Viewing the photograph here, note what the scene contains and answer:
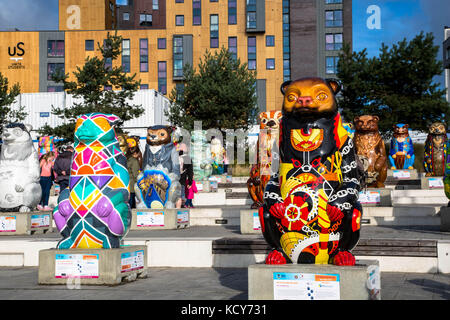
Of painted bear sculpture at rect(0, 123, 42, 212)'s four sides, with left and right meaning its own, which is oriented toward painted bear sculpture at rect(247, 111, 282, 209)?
left

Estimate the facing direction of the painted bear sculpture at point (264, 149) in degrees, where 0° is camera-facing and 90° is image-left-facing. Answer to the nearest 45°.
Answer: approximately 0°

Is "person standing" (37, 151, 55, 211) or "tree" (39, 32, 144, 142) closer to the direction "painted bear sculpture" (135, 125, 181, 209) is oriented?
the person standing

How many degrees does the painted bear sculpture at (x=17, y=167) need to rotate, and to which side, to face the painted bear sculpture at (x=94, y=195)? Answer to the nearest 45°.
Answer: approximately 45° to its left

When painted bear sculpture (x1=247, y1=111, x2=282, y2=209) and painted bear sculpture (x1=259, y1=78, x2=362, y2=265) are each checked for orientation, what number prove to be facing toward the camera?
2

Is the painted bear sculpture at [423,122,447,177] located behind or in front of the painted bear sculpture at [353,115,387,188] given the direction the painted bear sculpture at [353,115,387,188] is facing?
behind

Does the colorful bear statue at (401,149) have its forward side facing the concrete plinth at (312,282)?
yes

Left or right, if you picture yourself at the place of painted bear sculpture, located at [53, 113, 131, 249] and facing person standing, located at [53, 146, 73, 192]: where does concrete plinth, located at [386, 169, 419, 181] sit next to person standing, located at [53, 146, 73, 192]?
right

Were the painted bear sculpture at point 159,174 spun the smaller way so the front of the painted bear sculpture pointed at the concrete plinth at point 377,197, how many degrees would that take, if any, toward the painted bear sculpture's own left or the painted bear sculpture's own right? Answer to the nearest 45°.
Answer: approximately 135° to the painted bear sculpture's own left

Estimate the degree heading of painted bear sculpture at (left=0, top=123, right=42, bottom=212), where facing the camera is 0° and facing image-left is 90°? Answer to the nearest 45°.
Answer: approximately 45°
